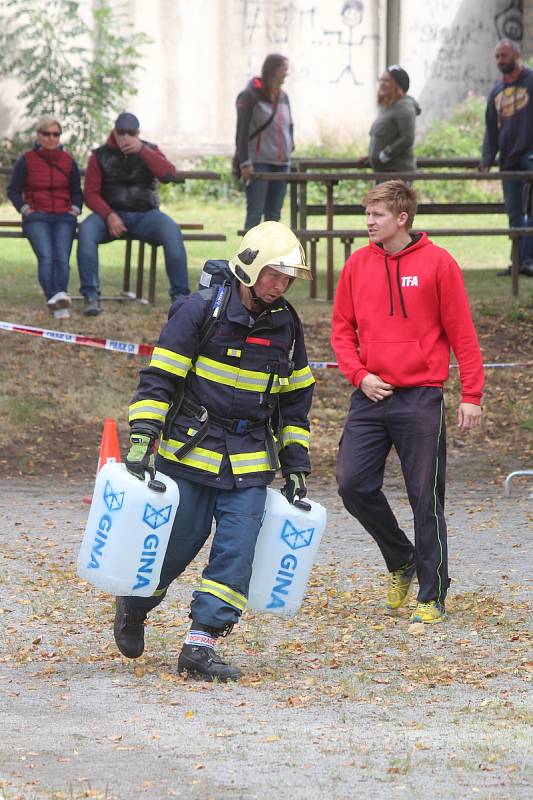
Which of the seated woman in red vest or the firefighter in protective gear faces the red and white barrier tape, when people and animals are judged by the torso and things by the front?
the seated woman in red vest

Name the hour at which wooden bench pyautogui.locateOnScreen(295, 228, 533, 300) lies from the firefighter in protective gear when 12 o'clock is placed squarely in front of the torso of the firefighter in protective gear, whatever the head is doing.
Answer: The wooden bench is roughly at 8 o'clock from the firefighter in protective gear.

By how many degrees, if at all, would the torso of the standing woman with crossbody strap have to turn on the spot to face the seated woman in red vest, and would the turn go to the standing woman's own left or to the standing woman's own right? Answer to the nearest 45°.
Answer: approximately 90° to the standing woman's own right

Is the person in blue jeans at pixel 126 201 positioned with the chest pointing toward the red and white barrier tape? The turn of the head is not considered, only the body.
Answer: yes

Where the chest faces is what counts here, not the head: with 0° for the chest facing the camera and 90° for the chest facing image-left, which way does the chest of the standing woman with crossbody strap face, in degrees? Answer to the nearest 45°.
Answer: approximately 315°
